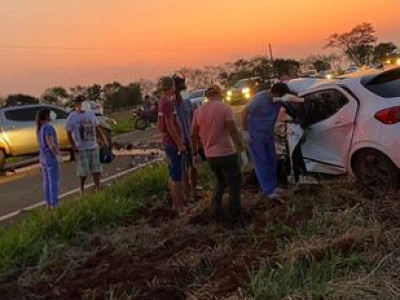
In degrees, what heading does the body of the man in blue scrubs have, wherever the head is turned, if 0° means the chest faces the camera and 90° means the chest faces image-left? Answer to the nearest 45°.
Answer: approximately 270°

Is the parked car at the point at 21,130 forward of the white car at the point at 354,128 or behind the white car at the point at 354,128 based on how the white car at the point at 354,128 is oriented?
forward

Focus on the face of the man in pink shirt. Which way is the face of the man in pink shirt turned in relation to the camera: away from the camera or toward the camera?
away from the camera

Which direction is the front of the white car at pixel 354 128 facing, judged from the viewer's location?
facing away from the viewer and to the left of the viewer

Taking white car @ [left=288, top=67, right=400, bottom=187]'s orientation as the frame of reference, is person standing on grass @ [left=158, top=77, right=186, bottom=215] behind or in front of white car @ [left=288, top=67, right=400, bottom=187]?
in front

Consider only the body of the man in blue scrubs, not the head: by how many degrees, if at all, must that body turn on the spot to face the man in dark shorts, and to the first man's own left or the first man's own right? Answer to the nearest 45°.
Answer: approximately 135° to the first man's own left

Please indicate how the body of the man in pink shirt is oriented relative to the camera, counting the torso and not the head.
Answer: away from the camera

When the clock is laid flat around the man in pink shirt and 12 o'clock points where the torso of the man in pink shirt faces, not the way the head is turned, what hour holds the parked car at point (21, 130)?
The parked car is roughly at 11 o'clock from the man in pink shirt.

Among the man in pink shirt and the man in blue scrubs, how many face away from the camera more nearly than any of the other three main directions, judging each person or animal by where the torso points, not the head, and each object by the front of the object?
1

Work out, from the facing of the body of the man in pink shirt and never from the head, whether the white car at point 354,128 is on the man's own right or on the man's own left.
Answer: on the man's own right

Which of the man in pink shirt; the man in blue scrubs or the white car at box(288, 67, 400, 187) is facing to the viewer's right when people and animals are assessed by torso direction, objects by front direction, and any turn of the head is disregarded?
the man in blue scrubs

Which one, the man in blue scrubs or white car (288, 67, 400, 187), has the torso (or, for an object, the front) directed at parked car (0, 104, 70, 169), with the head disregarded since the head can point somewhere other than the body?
the white car

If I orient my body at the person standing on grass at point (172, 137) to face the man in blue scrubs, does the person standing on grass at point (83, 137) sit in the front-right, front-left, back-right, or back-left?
back-left

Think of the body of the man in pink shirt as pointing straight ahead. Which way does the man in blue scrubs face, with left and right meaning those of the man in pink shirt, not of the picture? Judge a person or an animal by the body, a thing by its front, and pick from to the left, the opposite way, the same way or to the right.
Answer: to the right

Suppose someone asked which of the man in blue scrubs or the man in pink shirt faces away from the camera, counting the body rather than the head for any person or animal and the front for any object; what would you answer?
the man in pink shirt
